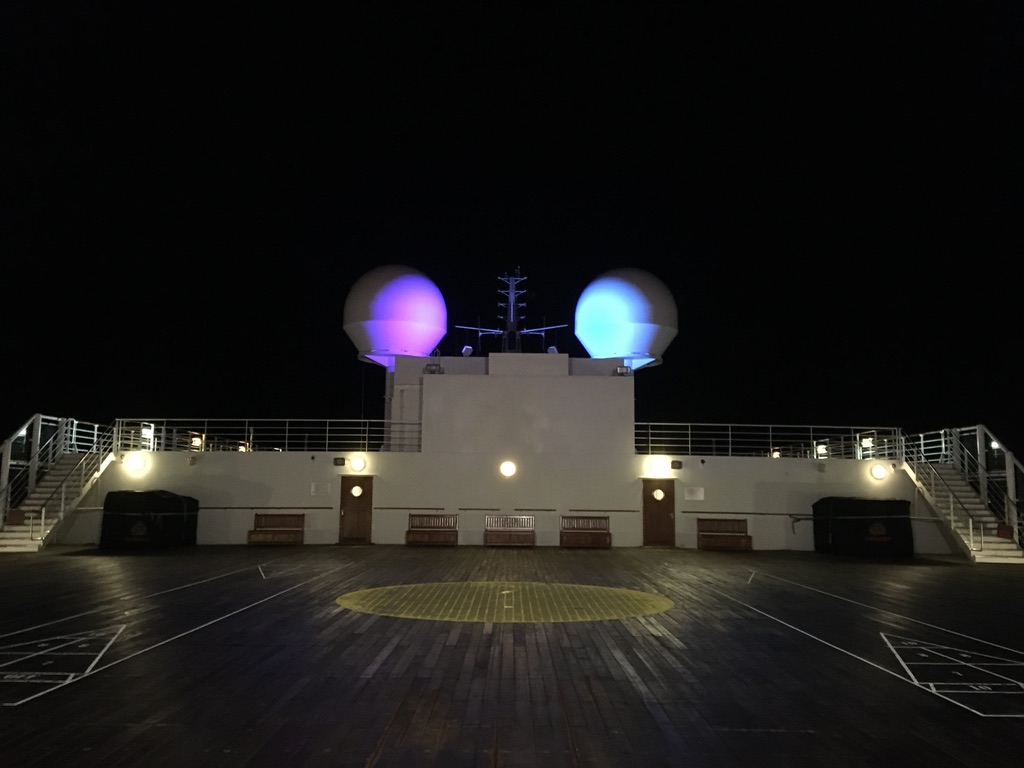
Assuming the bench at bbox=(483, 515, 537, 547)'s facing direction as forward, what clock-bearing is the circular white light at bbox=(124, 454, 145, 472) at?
The circular white light is roughly at 3 o'clock from the bench.

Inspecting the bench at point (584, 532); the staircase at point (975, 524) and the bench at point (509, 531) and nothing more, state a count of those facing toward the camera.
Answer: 3

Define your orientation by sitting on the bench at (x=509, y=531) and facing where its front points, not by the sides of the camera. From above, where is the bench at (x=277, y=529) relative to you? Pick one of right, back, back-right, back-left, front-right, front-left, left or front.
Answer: right

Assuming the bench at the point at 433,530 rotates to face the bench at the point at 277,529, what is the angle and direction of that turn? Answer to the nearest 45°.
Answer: approximately 90° to its right

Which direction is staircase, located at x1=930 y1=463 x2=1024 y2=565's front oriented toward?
toward the camera

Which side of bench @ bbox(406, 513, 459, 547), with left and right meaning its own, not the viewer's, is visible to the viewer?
front

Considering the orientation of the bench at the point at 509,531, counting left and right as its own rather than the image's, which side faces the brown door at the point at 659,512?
left

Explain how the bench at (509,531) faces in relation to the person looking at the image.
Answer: facing the viewer

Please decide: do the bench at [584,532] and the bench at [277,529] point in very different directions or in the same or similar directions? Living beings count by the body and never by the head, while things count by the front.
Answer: same or similar directions

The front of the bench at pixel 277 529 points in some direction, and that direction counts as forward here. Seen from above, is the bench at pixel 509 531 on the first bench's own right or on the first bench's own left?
on the first bench's own left

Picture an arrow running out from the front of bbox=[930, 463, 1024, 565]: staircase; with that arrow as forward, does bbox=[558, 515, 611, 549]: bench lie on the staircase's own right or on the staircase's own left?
on the staircase's own right

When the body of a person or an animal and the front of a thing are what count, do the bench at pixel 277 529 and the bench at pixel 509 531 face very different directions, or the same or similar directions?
same or similar directions

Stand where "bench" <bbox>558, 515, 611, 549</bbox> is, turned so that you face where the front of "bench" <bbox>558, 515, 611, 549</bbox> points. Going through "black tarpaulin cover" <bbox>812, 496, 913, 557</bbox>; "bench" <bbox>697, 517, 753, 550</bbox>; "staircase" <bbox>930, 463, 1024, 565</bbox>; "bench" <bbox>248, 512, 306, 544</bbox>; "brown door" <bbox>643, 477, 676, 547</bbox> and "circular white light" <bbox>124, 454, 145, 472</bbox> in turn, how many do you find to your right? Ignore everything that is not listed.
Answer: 2

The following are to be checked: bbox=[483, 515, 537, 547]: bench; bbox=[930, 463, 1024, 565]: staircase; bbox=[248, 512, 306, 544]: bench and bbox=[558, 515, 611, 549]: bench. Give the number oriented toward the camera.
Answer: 4
